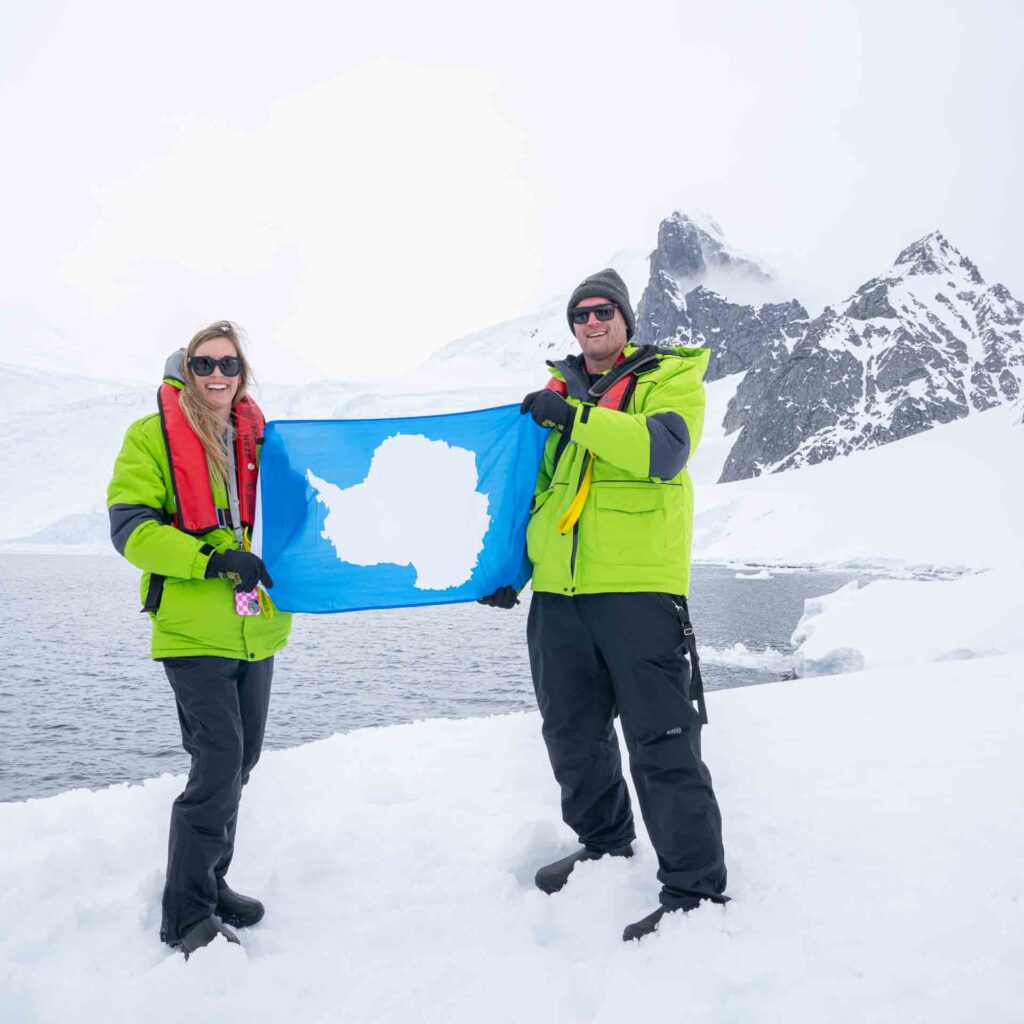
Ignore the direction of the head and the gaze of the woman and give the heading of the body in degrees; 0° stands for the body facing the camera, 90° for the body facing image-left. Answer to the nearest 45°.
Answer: approximately 315°

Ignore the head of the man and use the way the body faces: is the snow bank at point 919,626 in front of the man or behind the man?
behind

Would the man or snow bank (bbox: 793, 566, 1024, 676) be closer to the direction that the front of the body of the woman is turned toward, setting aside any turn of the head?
the man

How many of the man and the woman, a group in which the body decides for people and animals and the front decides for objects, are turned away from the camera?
0

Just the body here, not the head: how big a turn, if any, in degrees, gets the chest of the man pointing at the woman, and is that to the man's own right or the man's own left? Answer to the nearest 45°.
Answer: approximately 45° to the man's own right

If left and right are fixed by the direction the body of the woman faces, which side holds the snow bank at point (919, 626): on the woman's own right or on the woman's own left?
on the woman's own left

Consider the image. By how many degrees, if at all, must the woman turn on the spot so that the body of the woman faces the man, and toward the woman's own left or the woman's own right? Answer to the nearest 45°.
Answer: approximately 45° to the woman's own left
